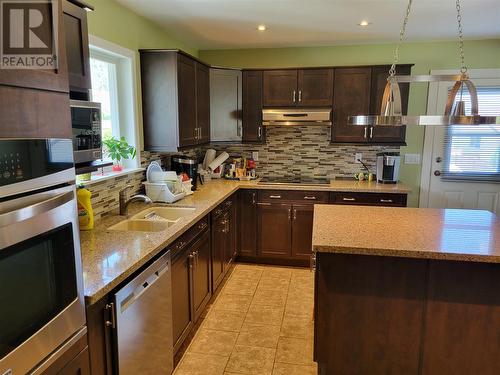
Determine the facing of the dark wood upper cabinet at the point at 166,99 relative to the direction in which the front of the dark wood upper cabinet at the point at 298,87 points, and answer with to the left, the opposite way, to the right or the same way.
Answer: to the left

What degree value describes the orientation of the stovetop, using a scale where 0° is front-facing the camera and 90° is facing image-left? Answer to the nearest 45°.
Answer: approximately 0°

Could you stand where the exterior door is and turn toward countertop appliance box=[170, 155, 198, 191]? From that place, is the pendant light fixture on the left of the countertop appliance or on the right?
left

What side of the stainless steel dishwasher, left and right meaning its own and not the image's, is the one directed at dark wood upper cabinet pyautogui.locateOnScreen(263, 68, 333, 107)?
left

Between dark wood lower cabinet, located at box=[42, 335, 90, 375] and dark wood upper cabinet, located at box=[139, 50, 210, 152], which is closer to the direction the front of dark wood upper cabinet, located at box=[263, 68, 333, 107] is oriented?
the dark wood lower cabinet

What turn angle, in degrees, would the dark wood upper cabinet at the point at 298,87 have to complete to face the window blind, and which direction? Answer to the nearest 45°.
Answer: approximately 90° to its left

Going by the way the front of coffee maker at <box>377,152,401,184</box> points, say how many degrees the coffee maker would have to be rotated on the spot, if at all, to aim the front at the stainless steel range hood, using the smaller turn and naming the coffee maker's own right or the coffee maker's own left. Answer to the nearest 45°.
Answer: approximately 90° to the coffee maker's own right

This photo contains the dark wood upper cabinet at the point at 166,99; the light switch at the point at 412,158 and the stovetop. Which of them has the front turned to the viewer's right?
the dark wood upper cabinet

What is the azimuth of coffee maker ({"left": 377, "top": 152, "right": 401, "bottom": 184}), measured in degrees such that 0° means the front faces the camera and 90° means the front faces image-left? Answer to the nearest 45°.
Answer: approximately 0°
